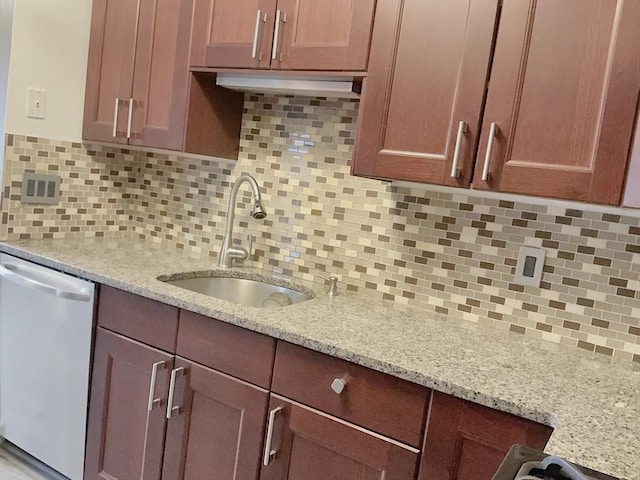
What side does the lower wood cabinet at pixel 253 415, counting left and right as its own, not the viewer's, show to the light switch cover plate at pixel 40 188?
right

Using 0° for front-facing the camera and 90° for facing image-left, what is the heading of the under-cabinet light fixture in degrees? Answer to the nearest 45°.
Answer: approximately 45°

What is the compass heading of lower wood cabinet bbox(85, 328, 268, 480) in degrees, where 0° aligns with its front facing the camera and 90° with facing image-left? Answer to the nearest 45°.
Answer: approximately 45°

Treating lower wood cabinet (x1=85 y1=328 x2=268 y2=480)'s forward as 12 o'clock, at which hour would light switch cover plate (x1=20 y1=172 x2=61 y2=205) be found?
The light switch cover plate is roughly at 3 o'clock from the lower wood cabinet.

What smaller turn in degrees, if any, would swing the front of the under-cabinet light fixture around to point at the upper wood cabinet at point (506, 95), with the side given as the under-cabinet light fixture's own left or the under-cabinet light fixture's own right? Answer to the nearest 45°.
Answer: approximately 90° to the under-cabinet light fixture's own left

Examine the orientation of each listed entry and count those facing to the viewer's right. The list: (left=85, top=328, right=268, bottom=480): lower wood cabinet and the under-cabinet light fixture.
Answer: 0

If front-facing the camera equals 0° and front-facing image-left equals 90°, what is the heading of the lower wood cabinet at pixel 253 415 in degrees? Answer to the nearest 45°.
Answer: approximately 45°

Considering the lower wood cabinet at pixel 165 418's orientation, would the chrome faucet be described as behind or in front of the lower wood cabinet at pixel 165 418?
behind
